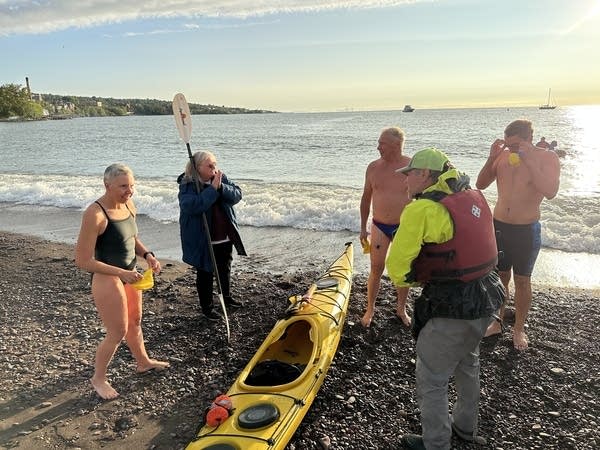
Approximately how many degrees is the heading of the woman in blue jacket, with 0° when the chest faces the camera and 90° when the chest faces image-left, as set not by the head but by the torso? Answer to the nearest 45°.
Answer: approximately 315°

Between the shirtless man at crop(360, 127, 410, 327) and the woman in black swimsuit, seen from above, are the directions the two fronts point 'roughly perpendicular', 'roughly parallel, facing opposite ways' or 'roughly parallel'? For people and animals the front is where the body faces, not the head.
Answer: roughly perpendicular

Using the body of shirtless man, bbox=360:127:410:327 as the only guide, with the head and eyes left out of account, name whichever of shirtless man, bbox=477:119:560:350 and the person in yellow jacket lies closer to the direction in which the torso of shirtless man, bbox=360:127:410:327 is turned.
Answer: the person in yellow jacket

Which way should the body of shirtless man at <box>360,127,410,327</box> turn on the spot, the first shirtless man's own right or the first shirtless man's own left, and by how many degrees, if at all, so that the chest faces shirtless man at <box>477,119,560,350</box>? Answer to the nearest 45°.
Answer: approximately 90° to the first shirtless man's own left

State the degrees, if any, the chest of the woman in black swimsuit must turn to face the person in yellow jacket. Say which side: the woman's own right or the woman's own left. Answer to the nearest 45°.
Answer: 0° — they already face them

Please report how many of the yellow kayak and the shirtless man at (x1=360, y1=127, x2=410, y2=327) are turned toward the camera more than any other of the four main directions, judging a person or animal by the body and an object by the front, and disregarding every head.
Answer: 1

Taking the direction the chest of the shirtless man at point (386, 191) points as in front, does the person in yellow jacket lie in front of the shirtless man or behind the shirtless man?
in front

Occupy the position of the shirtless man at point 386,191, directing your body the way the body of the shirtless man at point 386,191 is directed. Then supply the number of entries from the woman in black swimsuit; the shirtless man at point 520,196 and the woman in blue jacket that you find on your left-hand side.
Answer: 1

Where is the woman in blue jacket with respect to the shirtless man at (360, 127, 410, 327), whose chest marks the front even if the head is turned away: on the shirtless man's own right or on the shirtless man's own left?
on the shirtless man's own right

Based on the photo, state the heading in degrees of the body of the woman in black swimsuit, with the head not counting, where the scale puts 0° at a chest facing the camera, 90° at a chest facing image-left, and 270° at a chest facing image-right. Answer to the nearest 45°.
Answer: approximately 315°
